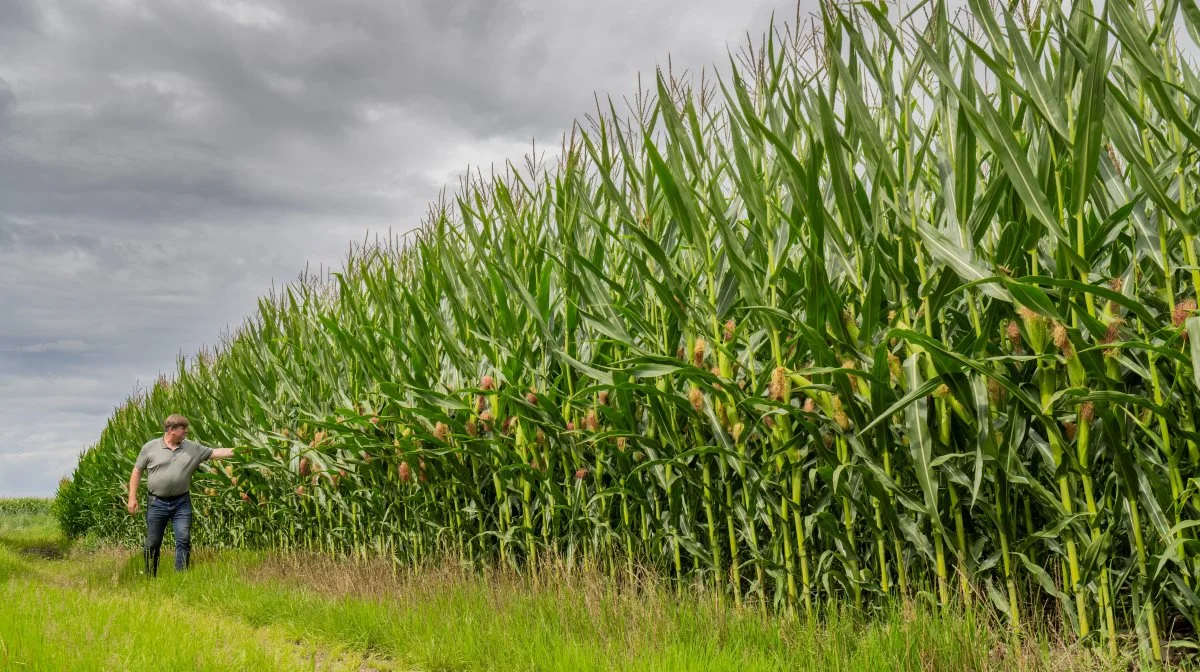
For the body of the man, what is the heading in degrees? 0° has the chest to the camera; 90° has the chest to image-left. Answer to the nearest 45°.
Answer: approximately 0°

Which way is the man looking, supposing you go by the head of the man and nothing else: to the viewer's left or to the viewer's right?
to the viewer's right
